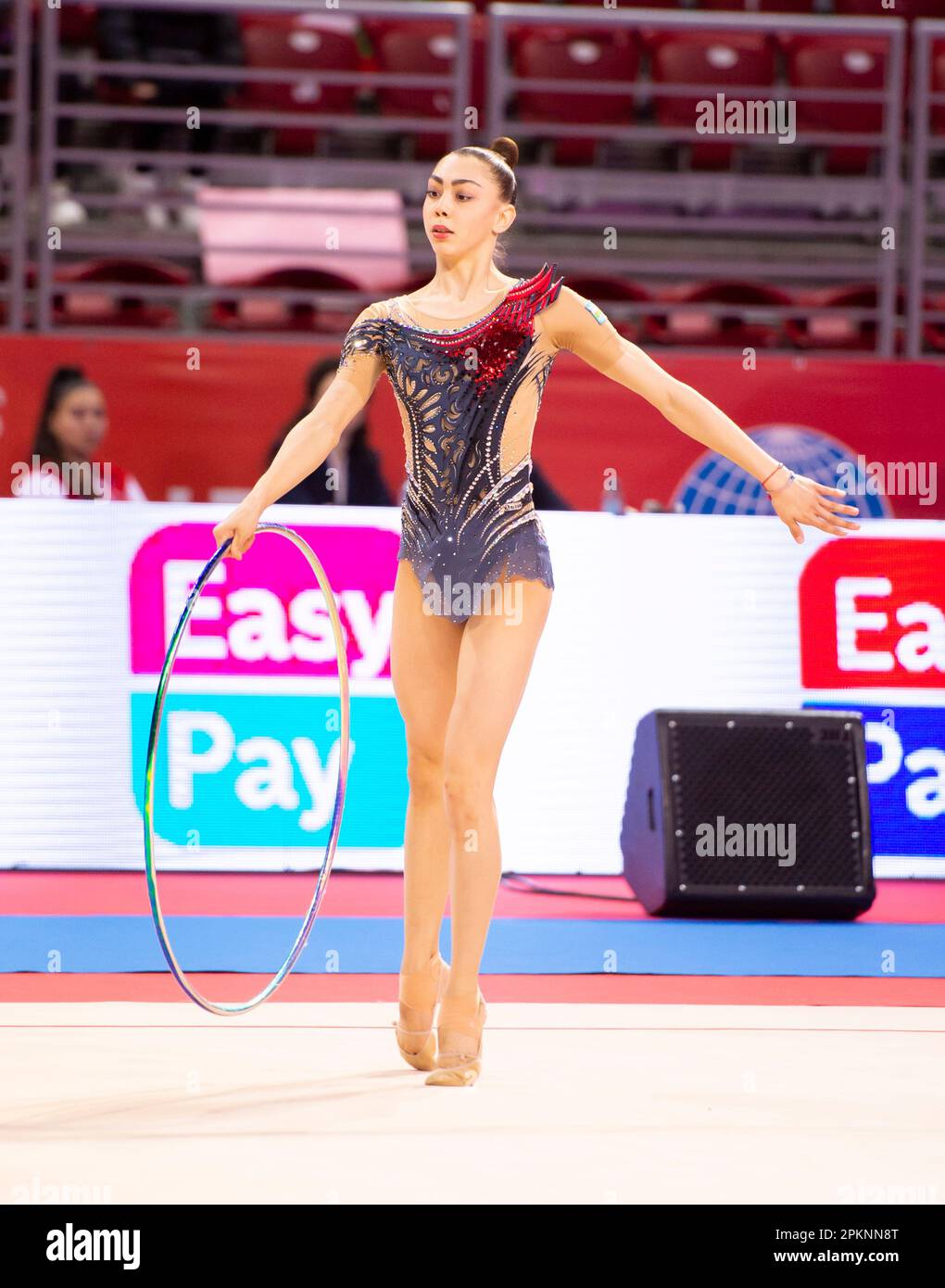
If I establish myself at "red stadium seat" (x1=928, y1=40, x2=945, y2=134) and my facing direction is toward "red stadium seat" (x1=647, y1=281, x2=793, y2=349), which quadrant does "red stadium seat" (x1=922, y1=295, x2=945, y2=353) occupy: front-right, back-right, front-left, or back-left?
front-left

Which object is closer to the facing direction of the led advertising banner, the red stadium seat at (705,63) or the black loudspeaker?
the black loudspeaker

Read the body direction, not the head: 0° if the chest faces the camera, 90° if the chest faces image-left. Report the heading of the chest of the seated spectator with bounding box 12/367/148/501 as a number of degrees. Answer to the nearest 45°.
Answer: approximately 315°

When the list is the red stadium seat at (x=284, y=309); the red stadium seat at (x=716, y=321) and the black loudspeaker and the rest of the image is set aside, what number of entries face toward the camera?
3

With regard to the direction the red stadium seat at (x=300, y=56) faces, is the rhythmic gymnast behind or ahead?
ahead

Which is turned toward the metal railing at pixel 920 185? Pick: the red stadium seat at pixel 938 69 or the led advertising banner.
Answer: the red stadium seat

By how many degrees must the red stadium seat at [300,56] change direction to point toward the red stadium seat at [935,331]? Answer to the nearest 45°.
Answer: approximately 90° to its left

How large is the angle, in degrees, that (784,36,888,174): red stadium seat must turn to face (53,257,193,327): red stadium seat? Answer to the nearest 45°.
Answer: approximately 45° to its right

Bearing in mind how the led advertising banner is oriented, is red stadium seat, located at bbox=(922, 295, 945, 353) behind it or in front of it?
behind

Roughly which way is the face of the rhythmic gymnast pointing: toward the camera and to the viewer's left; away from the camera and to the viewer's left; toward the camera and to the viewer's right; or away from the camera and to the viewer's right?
toward the camera and to the viewer's left

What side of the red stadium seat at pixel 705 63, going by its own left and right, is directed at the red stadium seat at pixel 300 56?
right

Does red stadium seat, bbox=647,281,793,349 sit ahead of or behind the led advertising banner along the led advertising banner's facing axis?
behind

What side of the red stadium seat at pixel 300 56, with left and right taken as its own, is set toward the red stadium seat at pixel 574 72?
left

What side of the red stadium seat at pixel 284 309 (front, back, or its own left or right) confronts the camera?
front

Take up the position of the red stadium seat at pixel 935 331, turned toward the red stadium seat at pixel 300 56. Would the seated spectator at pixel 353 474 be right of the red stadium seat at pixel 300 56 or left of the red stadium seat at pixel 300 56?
left

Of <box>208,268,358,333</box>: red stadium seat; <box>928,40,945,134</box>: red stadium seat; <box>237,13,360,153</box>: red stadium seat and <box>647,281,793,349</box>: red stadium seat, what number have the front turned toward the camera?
4

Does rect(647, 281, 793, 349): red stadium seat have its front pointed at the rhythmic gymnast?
yes

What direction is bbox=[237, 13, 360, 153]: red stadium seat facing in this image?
toward the camera

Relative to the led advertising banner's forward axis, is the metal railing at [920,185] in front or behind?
behind
